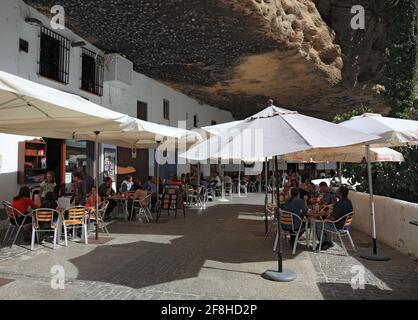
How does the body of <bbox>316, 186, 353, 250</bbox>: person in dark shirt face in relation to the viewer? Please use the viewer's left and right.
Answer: facing to the left of the viewer

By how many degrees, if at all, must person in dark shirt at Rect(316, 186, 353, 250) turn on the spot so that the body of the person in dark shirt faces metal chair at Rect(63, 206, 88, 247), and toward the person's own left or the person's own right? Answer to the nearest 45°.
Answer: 0° — they already face it
